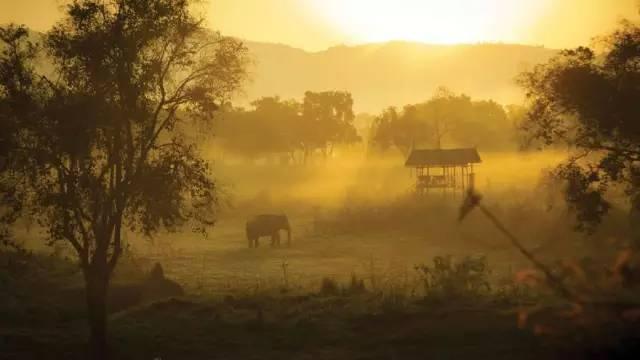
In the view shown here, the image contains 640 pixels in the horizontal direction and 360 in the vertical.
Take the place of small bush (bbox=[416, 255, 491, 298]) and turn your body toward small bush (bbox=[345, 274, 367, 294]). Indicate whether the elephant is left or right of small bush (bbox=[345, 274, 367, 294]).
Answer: right
